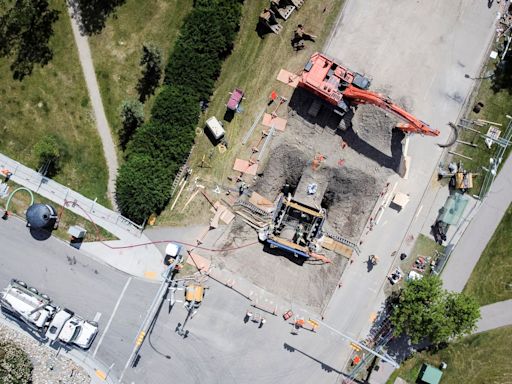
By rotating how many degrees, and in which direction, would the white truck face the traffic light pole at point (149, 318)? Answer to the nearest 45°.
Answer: approximately 45° to its left

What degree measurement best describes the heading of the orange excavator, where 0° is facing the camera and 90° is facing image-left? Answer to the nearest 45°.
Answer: approximately 315°

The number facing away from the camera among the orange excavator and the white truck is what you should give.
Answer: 0

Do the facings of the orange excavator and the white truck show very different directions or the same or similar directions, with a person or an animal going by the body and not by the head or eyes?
same or similar directions

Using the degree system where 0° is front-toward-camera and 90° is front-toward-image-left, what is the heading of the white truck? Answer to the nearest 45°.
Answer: approximately 315°

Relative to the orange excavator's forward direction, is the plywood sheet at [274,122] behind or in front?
behind

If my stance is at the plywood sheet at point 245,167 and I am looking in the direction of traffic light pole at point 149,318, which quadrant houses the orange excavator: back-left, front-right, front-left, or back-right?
back-left
